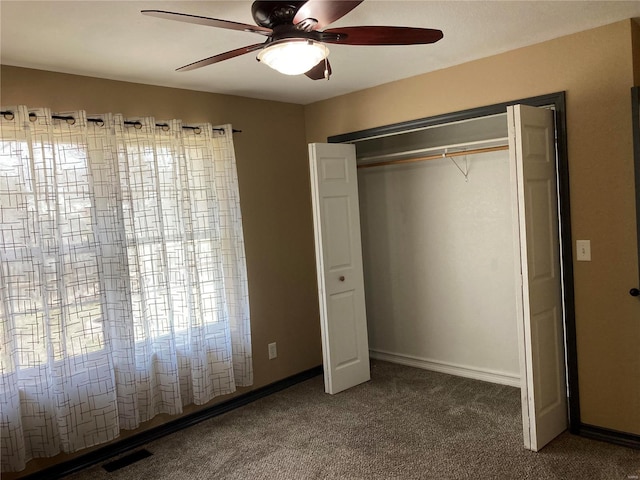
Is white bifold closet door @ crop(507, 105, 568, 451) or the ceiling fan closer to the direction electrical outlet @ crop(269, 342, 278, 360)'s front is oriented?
the white bifold closet door

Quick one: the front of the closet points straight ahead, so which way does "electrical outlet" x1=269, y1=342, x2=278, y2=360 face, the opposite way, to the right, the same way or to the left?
to the left

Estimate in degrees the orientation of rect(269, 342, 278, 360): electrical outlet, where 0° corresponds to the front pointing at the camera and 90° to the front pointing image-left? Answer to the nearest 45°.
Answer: approximately 315°

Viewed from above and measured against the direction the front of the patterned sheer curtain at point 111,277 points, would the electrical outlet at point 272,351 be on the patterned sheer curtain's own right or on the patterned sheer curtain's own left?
on the patterned sheer curtain's own left

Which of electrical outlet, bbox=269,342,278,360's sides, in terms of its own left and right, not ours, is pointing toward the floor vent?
right

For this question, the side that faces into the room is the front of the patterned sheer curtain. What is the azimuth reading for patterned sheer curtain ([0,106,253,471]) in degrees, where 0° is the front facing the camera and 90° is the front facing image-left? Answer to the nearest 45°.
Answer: approximately 315°
